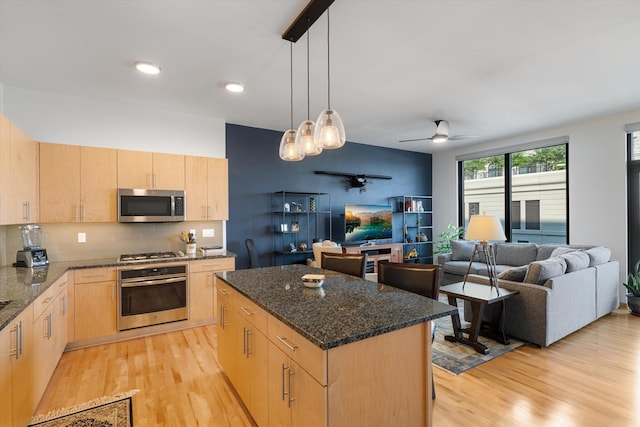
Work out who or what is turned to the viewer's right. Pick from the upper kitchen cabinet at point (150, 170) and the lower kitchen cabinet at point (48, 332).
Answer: the lower kitchen cabinet

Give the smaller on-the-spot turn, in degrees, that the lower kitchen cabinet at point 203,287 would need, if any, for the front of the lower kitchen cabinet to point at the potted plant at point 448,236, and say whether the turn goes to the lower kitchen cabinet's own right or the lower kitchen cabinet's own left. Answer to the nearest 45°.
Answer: approximately 90° to the lower kitchen cabinet's own left

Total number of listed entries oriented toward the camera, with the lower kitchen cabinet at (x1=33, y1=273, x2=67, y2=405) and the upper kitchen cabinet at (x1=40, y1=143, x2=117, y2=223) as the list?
1

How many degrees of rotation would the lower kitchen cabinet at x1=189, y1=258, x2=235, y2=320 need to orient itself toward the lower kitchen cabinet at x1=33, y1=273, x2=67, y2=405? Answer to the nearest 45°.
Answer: approximately 45° to its right

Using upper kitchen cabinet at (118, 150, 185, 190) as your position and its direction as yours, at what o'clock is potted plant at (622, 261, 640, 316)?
The potted plant is roughly at 10 o'clock from the upper kitchen cabinet.

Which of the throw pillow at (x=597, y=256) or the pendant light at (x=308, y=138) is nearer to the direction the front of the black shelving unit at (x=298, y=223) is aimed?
the pendant light

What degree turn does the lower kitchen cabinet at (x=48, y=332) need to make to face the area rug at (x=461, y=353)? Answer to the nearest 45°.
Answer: approximately 45° to its right

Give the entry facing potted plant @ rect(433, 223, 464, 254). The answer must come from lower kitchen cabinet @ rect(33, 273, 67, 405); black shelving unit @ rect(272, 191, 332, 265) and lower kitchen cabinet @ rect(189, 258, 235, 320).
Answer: lower kitchen cabinet @ rect(33, 273, 67, 405)

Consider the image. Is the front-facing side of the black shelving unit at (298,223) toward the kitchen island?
yes

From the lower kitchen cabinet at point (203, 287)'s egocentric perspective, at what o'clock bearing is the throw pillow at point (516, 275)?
The throw pillow is roughly at 10 o'clock from the lower kitchen cabinet.

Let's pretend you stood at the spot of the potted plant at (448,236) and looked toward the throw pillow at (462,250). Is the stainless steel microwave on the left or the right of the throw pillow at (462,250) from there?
right

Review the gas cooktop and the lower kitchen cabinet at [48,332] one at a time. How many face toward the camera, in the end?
1

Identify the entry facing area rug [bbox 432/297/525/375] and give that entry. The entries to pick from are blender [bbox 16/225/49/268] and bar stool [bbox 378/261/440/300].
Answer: the blender

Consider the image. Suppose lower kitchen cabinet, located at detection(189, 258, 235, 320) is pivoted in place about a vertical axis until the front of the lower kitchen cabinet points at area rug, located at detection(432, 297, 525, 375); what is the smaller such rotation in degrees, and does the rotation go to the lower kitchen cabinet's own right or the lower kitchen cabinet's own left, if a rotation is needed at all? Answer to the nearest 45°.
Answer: approximately 45° to the lower kitchen cabinet's own left
